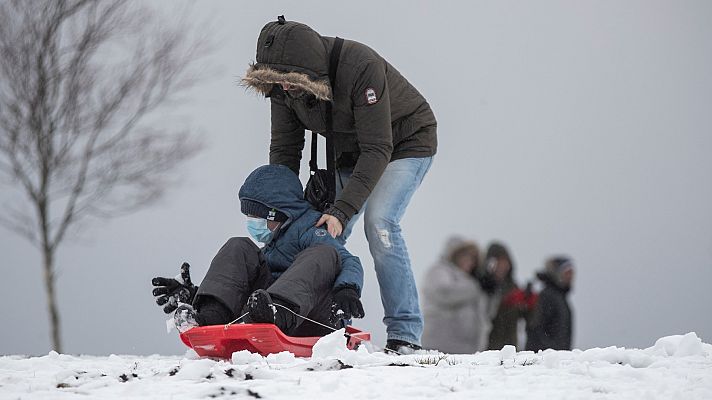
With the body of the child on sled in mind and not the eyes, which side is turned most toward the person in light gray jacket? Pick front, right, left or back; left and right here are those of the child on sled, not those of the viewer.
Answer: back

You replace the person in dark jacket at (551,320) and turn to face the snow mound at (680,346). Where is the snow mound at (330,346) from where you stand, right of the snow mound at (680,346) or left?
right

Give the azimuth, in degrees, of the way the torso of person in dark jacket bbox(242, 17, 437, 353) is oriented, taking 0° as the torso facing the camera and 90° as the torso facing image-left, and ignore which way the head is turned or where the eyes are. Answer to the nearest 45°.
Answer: approximately 45°

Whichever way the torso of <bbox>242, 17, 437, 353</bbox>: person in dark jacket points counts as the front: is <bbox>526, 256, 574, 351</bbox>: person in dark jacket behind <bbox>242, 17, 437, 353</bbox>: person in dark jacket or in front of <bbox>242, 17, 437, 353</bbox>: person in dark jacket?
behind
